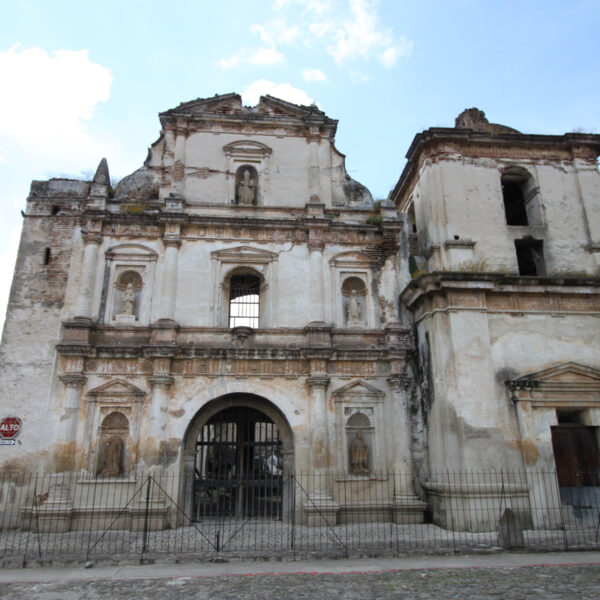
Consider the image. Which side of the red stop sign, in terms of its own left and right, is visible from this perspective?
front

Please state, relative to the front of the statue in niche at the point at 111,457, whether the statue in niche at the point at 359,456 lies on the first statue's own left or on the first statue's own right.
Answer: on the first statue's own left

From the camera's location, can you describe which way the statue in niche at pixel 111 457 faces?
facing the viewer

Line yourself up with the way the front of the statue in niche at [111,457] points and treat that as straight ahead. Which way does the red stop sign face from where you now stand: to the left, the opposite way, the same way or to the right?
the same way

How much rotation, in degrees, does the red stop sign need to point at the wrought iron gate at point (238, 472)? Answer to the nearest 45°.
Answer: approximately 90° to its left

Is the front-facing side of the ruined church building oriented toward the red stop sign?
no

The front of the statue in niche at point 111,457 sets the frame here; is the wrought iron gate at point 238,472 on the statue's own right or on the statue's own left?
on the statue's own left

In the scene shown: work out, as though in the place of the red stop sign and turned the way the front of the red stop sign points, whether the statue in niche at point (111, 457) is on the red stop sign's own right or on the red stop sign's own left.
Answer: on the red stop sign's own left

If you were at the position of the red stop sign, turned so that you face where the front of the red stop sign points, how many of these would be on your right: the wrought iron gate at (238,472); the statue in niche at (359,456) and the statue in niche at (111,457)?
0

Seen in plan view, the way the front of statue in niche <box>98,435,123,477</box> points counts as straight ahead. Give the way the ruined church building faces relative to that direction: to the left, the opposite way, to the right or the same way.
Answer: the same way

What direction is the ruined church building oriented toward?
toward the camera

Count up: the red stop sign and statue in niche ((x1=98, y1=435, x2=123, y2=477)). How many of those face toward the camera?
2

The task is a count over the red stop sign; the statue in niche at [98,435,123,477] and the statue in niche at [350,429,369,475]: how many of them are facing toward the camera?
3

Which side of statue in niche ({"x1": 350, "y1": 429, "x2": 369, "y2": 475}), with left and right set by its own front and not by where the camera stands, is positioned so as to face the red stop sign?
right

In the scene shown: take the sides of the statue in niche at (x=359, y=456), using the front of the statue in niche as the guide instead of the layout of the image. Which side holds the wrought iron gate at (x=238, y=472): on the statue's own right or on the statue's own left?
on the statue's own right

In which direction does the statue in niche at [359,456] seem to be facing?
toward the camera
